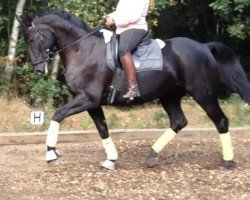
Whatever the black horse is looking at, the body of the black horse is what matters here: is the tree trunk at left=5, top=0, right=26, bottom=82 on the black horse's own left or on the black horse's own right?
on the black horse's own right

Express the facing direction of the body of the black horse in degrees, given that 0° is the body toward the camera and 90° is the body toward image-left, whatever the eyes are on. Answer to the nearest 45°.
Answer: approximately 90°

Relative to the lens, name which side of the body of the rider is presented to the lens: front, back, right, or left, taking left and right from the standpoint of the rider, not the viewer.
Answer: left
